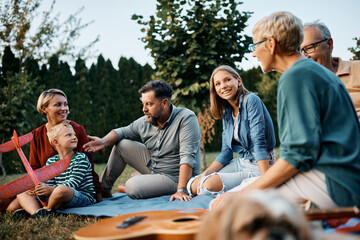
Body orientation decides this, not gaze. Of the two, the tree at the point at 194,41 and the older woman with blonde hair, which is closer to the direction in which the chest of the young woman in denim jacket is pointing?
the older woman with blonde hair

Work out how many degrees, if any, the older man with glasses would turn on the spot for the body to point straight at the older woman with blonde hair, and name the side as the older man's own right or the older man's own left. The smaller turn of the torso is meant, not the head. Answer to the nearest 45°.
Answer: approximately 45° to the older man's own left

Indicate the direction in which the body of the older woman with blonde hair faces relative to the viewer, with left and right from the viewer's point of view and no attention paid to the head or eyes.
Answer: facing away from the viewer and to the left of the viewer

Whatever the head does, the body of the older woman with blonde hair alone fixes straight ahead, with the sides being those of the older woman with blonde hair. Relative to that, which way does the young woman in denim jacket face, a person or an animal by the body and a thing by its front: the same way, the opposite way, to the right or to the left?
to the left

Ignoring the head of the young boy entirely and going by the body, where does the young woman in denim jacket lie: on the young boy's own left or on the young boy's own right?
on the young boy's own left

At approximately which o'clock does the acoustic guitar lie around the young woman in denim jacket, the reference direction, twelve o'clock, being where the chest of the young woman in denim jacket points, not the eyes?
The acoustic guitar is roughly at 11 o'clock from the young woman in denim jacket.

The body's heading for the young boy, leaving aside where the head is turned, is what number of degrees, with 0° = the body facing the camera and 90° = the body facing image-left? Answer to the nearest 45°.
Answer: approximately 45°

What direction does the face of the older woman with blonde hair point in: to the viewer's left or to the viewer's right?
to the viewer's left

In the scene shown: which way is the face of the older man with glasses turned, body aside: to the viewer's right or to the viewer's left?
to the viewer's left
